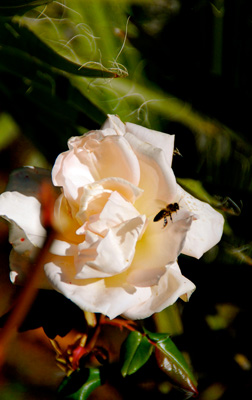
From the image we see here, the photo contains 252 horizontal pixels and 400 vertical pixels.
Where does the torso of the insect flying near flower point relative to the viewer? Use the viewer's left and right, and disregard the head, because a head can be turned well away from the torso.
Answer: facing to the right of the viewer
